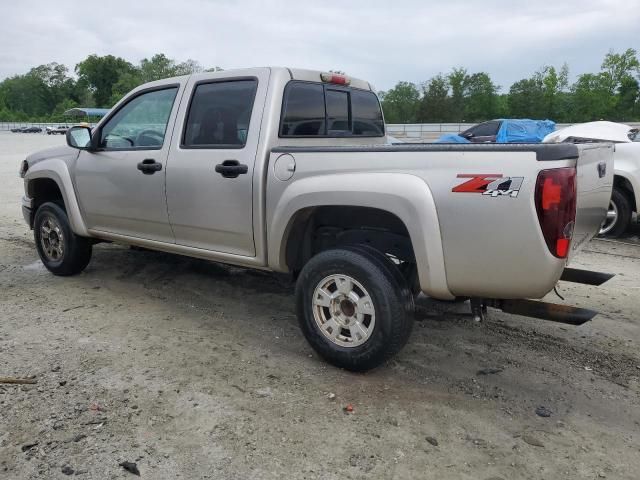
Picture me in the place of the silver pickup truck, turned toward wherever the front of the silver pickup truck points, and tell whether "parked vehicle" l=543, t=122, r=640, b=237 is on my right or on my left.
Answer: on my right

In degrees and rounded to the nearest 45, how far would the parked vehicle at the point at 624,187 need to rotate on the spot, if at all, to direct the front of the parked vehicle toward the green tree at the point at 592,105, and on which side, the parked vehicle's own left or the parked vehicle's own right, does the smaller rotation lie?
approximately 135° to the parked vehicle's own right

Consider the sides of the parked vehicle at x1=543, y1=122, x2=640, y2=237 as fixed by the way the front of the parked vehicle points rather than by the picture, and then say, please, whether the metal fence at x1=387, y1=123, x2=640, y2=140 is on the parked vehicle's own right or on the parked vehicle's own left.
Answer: on the parked vehicle's own right

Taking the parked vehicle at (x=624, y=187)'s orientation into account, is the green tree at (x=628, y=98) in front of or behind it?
behind

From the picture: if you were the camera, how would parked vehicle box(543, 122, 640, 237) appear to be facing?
facing the viewer and to the left of the viewer

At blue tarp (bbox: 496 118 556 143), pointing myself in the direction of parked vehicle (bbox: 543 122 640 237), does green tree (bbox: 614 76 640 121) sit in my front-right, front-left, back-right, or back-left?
back-left

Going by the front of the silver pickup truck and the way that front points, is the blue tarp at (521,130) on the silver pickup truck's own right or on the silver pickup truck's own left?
on the silver pickup truck's own right

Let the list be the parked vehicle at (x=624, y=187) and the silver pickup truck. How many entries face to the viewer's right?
0

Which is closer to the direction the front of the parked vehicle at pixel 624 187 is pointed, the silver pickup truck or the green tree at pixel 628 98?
the silver pickup truck

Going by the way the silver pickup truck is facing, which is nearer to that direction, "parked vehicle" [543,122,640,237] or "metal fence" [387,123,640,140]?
the metal fence

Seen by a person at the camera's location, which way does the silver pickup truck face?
facing away from the viewer and to the left of the viewer

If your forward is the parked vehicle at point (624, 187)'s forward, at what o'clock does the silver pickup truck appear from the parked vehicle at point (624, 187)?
The silver pickup truck is roughly at 11 o'clock from the parked vehicle.
